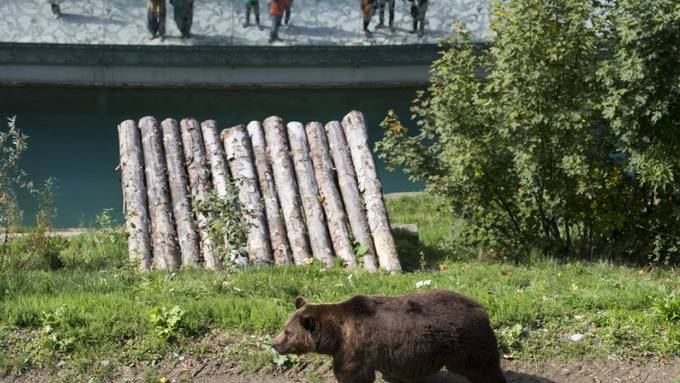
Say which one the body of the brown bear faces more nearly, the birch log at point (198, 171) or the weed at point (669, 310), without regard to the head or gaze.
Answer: the birch log

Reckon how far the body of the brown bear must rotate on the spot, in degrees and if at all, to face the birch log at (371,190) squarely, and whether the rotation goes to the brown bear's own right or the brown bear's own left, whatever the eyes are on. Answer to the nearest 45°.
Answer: approximately 90° to the brown bear's own right

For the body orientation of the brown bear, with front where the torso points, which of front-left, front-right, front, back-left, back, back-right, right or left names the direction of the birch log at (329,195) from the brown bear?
right

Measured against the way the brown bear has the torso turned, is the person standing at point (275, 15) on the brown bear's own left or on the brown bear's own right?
on the brown bear's own right

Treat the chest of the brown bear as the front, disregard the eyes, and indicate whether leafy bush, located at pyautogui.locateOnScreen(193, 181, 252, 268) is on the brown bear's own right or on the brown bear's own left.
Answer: on the brown bear's own right

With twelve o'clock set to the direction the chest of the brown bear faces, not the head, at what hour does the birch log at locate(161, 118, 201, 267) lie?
The birch log is roughly at 2 o'clock from the brown bear.

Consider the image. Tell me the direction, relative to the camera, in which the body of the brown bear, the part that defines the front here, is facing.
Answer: to the viewer's left

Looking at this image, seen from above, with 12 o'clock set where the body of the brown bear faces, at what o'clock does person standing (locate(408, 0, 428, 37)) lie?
The person standing is roughly at 3 o'clock from the brown bear.
